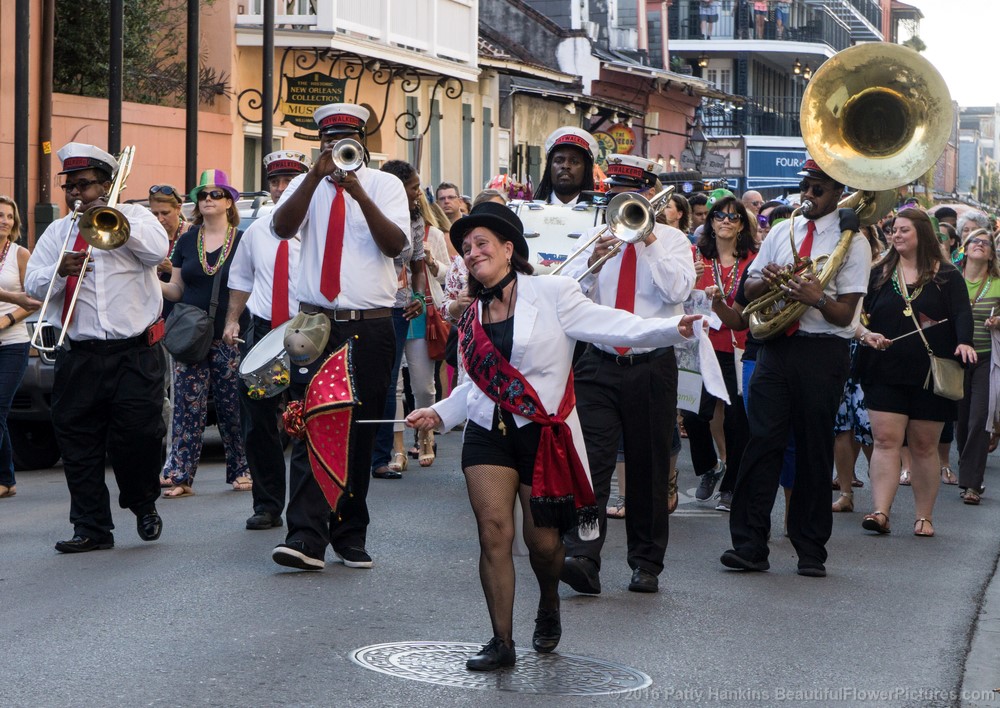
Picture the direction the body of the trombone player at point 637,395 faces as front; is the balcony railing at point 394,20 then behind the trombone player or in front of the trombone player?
behind

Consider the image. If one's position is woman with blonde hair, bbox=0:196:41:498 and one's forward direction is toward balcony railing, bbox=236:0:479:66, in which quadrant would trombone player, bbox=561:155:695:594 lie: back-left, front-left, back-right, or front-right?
back-right

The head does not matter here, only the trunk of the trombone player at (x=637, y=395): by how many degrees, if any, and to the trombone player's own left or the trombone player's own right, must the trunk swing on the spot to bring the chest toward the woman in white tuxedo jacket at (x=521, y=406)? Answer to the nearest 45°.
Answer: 0° — they already face them

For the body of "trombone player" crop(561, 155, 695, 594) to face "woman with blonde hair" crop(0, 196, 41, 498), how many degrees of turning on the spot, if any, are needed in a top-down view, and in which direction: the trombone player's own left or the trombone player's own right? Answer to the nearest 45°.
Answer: approximately 135° to the trombone player's own right

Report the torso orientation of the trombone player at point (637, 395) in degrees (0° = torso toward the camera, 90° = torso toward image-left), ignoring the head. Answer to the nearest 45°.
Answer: approximately 0°
